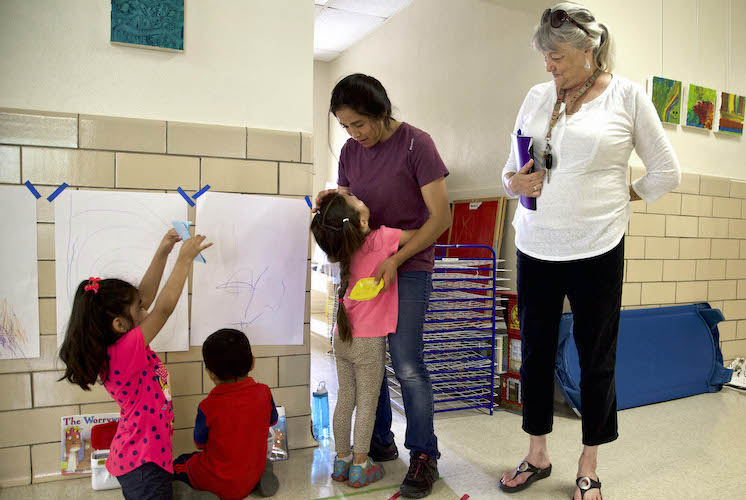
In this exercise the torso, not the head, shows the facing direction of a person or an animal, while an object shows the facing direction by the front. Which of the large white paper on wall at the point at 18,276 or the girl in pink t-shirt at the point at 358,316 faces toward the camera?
the large white paper on wall

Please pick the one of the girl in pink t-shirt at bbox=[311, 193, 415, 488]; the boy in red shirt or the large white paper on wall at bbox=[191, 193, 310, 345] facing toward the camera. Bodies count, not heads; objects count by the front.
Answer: the large white paper on wall

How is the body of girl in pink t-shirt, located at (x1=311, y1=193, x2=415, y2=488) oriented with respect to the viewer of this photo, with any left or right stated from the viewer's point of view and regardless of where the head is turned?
facing away from the viewer and to the right of the viewer

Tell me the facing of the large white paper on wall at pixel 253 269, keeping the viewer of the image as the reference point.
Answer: facing the viewer

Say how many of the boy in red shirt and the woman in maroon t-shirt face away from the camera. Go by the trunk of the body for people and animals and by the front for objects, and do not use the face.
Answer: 1

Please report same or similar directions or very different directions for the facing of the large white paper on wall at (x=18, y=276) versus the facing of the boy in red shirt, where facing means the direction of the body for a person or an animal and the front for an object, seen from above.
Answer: very different directions

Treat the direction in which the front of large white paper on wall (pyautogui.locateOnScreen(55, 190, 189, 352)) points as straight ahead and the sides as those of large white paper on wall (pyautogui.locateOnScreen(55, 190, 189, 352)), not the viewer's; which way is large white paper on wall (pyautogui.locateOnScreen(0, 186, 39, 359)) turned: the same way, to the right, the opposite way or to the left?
the same way

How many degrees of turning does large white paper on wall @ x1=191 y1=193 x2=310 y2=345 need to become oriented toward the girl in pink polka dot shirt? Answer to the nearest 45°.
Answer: approximately 45° to its right

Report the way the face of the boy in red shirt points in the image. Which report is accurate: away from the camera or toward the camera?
away from the camera

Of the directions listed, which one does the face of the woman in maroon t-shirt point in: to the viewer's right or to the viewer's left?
to the viewer's left

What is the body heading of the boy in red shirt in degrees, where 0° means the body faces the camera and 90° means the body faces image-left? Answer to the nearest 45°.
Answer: approximately 180°

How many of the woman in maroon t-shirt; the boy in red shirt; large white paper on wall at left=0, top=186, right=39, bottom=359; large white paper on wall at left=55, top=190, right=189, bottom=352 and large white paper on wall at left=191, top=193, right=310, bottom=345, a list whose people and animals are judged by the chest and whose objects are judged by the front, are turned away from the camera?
1

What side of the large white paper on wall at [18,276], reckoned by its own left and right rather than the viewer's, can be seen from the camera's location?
front
